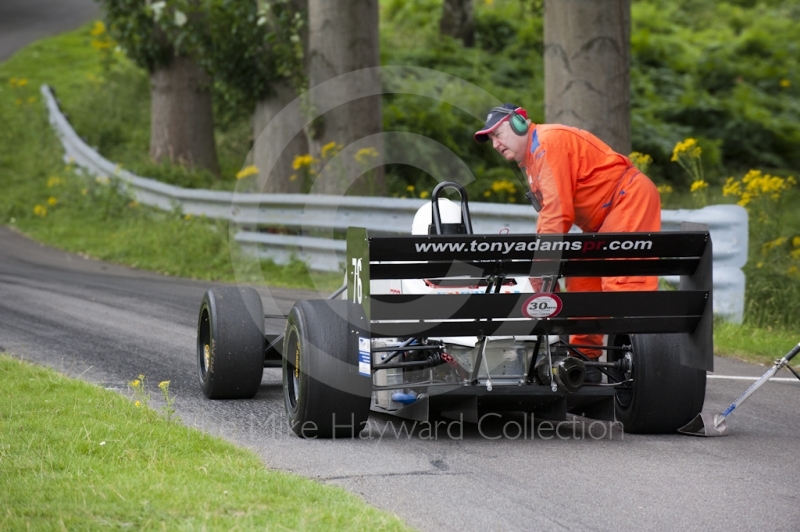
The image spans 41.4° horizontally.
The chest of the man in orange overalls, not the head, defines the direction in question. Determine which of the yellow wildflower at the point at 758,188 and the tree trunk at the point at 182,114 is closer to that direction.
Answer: the tree trunk

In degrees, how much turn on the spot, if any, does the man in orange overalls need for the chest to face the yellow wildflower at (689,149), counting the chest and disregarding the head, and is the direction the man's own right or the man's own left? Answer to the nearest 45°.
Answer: approximately 90° to the man's own right

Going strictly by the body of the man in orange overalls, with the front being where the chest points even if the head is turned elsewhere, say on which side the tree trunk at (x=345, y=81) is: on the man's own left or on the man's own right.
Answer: on the man's own right

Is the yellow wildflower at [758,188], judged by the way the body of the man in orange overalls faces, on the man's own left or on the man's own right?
on the man's own right

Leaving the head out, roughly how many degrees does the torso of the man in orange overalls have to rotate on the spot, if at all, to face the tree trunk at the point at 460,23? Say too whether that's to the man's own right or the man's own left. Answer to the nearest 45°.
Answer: approximately 90° to the man's own right

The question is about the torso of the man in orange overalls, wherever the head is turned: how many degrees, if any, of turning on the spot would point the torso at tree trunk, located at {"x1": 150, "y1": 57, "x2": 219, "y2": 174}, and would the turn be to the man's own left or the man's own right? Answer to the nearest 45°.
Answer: approximately 45° to the man's own right

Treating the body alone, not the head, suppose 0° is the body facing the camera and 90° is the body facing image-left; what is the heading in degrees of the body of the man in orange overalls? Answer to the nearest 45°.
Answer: approximately 90°

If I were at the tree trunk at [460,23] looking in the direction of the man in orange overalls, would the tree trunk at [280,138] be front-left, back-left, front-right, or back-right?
front-right

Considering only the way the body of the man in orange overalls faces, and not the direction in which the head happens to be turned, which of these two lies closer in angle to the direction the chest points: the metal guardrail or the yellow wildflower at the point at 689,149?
the metal guardrail

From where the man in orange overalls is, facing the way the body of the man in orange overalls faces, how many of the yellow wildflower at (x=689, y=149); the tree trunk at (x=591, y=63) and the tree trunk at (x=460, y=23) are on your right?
3

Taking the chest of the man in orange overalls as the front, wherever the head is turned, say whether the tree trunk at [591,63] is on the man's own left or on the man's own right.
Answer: on the man's own right
